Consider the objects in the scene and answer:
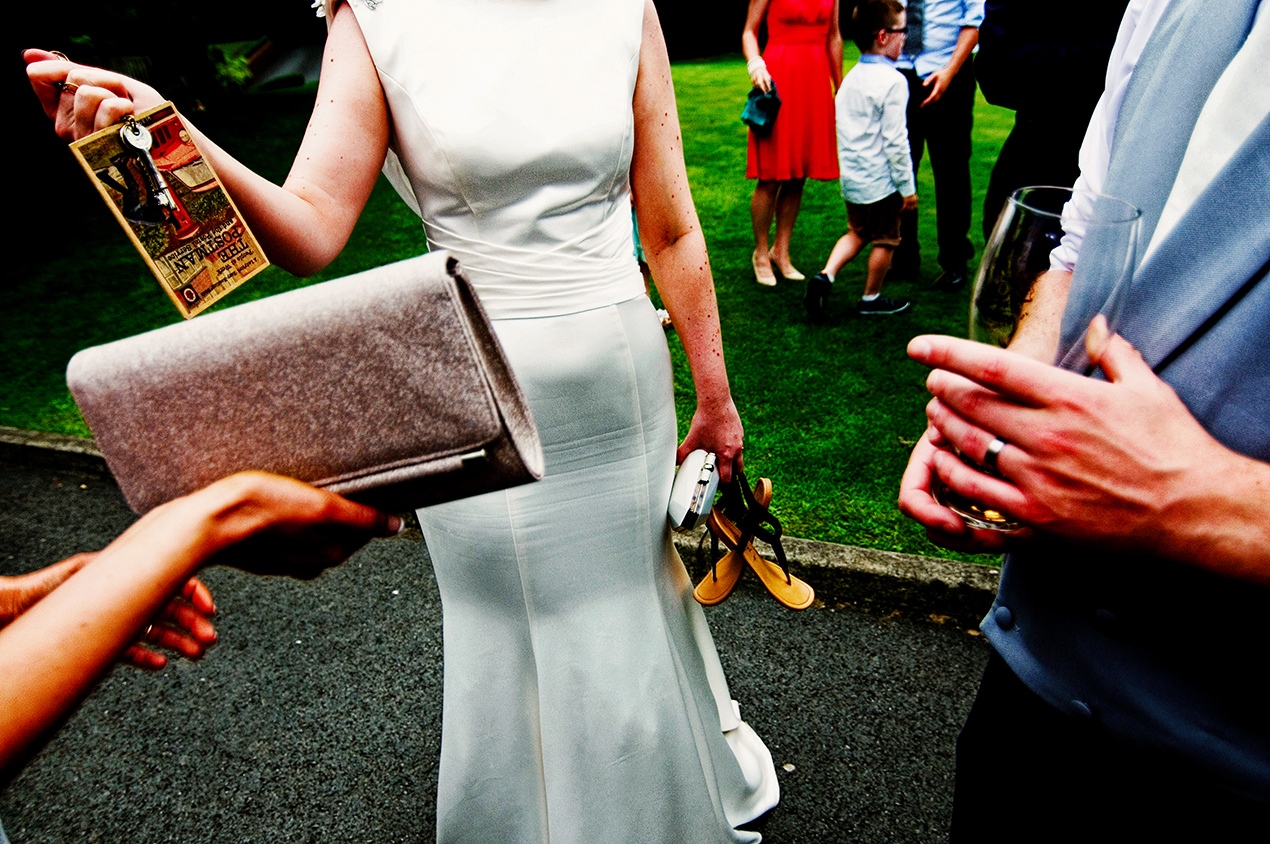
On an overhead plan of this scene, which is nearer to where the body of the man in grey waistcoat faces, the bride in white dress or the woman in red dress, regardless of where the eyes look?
the bride in white dress

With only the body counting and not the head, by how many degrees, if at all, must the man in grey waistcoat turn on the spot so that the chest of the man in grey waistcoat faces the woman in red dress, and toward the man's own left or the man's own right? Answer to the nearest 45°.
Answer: approximately 90° to the man's own right

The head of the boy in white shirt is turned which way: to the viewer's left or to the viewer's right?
to the viewer's right

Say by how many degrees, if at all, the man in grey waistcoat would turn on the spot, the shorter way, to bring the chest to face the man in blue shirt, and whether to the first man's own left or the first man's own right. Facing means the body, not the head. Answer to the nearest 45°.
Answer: approximately 135° to the first man's own right

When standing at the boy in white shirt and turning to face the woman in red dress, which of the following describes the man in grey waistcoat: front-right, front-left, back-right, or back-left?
back-left

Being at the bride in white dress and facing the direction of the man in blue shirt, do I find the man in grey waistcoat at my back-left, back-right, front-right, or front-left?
back-right

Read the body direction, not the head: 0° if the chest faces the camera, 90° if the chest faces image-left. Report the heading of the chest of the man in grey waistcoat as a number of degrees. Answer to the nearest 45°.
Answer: approximately 45°

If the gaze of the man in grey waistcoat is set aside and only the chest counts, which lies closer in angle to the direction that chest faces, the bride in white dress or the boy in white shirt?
the bride in white dress

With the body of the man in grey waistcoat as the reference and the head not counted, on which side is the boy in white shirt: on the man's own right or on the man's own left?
on the man's own right

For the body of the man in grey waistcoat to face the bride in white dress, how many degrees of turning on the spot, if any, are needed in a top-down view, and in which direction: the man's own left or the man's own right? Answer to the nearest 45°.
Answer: approximately 45° to the man's own right

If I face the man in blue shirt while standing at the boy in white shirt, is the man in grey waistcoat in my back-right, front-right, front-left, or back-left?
back-right
